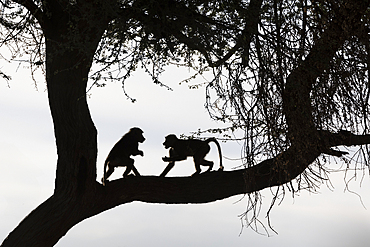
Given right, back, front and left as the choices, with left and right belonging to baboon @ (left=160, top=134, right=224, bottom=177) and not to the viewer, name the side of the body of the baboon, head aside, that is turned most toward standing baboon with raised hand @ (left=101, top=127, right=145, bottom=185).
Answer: front

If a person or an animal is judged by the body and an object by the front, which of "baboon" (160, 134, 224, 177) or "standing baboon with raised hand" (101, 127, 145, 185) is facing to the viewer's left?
the baboon

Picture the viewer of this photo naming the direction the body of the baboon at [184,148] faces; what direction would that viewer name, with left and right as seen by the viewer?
facing to the left of the viewer

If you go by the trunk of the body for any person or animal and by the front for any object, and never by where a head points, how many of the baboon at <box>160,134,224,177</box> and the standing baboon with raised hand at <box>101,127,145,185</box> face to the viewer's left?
1

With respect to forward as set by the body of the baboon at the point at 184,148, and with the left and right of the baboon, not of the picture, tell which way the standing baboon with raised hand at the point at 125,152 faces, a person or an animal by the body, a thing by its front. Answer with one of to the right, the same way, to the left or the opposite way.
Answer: the opposite way

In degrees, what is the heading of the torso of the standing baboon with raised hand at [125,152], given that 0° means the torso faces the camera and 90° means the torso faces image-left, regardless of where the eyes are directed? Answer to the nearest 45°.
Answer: approximately 270°

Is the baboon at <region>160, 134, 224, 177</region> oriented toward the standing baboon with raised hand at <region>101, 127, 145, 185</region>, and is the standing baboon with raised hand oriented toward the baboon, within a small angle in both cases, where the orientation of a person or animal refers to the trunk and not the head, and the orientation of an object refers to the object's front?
yes
